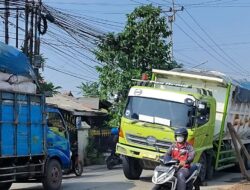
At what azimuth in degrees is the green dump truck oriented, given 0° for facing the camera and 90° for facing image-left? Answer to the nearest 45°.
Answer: approximately 45°

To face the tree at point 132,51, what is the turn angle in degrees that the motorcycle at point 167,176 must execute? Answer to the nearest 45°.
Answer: approximately 135° to its right

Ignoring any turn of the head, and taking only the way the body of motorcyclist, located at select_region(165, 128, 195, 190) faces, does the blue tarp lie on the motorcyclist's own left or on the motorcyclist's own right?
on the motorcyclist's own right

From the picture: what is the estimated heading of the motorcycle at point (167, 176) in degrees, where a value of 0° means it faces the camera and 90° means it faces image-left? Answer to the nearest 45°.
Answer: approximately 45°

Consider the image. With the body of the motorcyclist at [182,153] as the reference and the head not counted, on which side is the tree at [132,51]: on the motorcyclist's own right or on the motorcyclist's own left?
on the motorcyclist's own right

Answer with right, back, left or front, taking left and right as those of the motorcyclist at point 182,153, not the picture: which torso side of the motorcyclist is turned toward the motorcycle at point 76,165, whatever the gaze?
right

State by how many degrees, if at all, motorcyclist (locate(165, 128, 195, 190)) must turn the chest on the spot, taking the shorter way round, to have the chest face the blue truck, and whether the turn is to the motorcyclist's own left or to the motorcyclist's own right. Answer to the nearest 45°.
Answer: approximately 45° to the motorcyclist's own right

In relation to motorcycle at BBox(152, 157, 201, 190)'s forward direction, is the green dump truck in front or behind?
behind

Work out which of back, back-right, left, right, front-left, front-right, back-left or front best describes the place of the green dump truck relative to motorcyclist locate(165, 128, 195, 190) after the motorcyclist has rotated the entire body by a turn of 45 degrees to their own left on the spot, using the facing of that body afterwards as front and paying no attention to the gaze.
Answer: back

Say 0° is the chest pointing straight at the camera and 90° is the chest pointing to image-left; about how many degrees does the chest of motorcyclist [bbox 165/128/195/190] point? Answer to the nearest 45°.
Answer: approximately 45°
